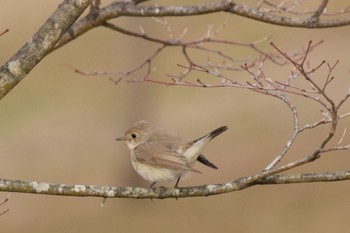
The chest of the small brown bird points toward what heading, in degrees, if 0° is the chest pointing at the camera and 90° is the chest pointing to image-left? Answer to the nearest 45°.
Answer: approximately 90°
